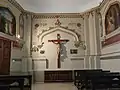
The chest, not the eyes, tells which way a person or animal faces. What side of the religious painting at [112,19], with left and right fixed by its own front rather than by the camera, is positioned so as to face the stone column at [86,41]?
right

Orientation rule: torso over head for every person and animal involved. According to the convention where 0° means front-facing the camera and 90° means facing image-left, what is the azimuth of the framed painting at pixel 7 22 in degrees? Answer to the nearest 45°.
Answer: approximately 315°

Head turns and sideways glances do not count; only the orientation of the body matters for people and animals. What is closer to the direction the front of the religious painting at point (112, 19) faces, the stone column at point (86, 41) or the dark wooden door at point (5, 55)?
the dark wooden door

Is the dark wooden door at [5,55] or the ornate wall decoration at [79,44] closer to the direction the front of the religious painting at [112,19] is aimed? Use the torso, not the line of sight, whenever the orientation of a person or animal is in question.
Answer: the dark wooden door

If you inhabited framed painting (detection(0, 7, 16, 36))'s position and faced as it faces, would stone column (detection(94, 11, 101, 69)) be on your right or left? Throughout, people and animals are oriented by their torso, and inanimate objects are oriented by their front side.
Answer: on your left

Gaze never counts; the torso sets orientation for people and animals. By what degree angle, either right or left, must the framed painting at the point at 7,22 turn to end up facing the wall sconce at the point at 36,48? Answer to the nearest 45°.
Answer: approximately 90° to its left
